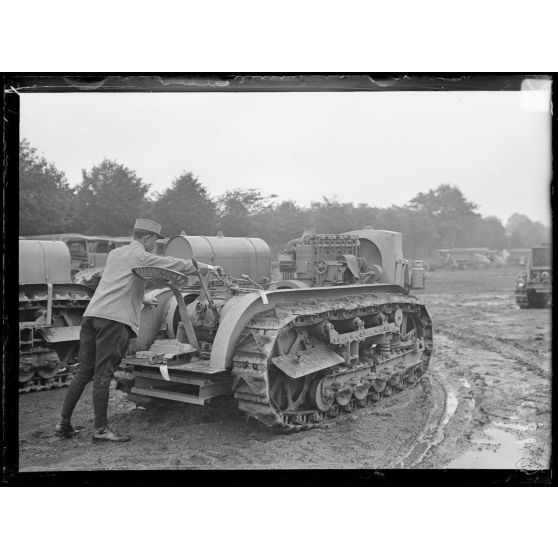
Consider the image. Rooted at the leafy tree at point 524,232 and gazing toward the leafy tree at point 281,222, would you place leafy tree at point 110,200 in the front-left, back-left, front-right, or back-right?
front-left

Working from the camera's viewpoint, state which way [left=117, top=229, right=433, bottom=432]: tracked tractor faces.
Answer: facing away from the viewer and to the right of the viewer

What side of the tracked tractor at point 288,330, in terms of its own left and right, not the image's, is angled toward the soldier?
back

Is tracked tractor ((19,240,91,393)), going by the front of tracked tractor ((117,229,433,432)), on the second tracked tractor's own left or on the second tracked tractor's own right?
on the second tracked tractor's own left

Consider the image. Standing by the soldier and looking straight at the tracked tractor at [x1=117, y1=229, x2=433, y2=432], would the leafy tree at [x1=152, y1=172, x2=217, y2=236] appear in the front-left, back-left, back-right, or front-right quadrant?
front-left
